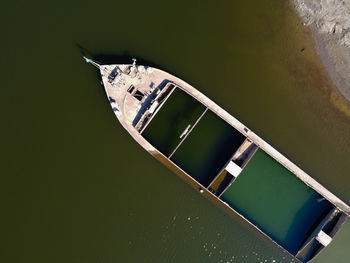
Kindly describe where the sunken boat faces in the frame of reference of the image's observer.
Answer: facing away from the viewer and to the left of the viewer
